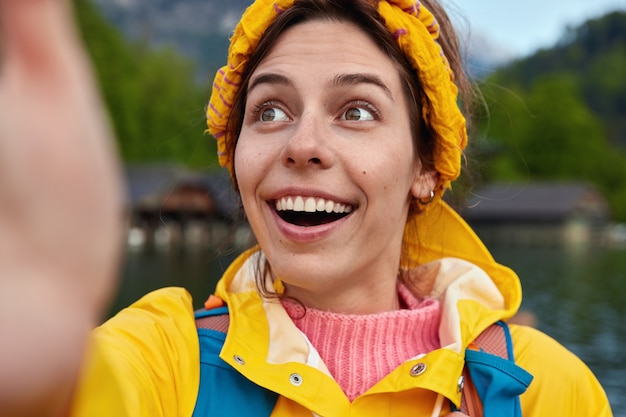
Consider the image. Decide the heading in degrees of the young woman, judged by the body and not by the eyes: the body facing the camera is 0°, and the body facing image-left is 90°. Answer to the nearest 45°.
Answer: approximately 0°
